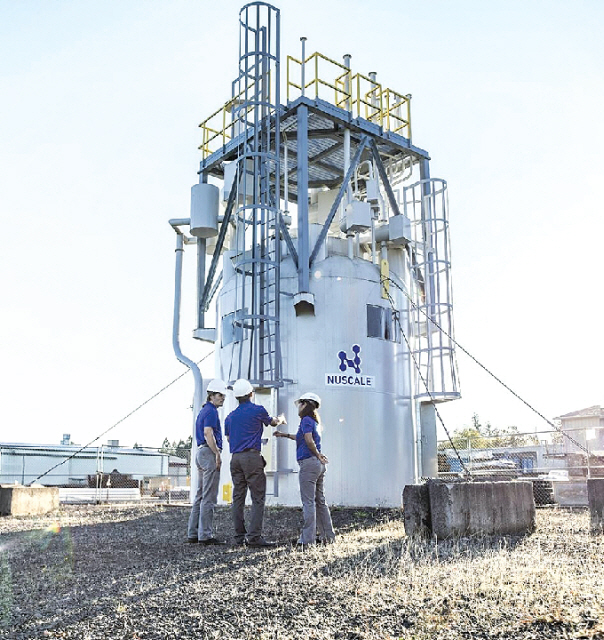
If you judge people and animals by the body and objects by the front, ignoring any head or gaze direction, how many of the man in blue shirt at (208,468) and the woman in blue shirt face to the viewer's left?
1

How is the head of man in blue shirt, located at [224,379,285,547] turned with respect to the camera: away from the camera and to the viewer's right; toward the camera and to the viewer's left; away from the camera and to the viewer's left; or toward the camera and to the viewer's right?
away from the camera and to the viewer's right

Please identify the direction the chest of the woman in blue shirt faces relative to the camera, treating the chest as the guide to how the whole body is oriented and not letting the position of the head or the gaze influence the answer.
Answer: to the viewer's left

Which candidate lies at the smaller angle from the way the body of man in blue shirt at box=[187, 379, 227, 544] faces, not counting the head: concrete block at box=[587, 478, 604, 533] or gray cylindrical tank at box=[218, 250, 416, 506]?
the concrete block

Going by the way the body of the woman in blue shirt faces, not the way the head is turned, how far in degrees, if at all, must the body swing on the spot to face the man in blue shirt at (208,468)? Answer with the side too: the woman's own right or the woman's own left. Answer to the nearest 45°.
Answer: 0° — they already face them

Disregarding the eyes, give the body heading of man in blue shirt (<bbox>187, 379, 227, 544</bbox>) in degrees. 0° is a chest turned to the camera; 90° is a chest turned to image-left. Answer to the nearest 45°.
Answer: approximately 270°

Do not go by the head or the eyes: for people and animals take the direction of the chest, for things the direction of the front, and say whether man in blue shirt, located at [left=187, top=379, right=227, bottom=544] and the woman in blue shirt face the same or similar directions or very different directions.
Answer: very different directions

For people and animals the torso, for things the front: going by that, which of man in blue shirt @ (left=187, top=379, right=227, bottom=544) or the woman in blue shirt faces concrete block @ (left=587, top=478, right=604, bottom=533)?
the man in blue shirt

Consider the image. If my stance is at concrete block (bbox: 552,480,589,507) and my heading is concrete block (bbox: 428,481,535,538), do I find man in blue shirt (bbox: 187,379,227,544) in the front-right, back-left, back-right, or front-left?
front-right

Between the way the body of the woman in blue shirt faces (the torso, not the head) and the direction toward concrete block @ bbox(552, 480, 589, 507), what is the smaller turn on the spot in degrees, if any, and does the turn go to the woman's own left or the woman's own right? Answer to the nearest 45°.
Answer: approximately 135° to the woman's own right

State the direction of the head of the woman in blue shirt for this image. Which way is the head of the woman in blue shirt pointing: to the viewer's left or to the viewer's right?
to the viewer's left

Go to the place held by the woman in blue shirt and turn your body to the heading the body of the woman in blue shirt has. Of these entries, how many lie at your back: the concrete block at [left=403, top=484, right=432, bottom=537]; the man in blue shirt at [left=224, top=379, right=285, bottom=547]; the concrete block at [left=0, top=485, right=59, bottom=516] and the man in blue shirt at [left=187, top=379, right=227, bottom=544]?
1

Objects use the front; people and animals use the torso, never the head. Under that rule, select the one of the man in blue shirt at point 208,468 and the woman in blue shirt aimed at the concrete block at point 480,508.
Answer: the man in blue shirt

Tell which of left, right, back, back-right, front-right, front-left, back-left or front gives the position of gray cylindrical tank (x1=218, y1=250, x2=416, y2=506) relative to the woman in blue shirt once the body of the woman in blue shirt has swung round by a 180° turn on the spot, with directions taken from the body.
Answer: left
